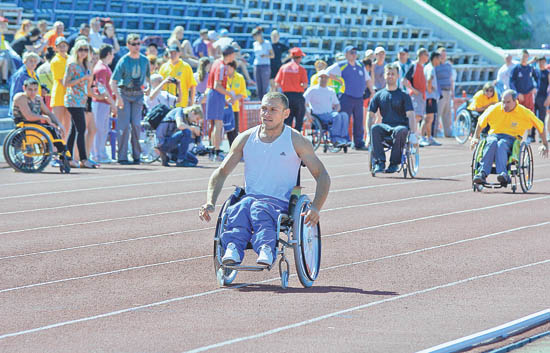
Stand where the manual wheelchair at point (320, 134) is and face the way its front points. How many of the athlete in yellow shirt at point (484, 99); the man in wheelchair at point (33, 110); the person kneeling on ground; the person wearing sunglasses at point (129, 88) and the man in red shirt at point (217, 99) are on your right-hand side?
4

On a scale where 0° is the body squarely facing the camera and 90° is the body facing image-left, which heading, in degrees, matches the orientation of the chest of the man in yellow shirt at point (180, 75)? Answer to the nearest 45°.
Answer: approximately 45°

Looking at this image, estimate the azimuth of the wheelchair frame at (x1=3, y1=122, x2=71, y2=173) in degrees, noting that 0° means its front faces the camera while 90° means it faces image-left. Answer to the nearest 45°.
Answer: approximately 270°

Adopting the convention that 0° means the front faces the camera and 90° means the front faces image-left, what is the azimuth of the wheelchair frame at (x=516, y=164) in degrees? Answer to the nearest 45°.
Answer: approximately 45°

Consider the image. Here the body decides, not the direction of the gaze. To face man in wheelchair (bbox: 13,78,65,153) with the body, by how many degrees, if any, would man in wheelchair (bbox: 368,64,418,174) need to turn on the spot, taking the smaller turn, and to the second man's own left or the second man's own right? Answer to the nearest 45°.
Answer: approximately 90° to the second man's own right

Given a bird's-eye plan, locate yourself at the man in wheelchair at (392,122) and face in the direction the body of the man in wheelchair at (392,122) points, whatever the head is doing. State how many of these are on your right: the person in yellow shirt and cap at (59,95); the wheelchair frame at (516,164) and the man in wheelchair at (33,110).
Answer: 2
